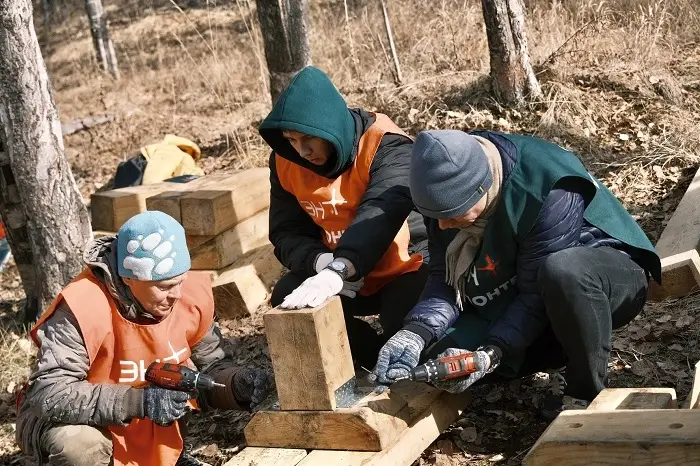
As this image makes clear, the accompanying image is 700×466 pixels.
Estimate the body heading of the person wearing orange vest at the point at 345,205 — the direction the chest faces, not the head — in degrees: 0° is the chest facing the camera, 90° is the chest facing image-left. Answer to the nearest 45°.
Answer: approximately 45°

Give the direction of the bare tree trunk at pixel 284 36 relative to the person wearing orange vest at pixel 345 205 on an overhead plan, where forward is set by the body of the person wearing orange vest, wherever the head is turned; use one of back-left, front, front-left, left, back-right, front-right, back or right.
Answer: back-right

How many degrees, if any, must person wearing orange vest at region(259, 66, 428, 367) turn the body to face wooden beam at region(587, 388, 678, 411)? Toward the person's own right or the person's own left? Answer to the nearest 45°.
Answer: approximately 90° to the person's own left

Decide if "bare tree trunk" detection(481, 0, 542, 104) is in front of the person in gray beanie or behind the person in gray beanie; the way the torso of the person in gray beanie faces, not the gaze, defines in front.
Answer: behind

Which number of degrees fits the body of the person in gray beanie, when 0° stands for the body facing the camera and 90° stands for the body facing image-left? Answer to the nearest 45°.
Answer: approximately 45°

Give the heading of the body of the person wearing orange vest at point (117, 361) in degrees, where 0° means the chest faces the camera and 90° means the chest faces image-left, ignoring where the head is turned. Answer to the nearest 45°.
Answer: approximately 315°

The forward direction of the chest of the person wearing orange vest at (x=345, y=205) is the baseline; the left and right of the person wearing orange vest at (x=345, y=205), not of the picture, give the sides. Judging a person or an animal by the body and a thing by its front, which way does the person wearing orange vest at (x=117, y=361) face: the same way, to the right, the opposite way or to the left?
to the left

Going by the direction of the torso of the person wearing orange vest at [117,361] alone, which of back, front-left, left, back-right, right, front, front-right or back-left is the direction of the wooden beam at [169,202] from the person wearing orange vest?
back-left

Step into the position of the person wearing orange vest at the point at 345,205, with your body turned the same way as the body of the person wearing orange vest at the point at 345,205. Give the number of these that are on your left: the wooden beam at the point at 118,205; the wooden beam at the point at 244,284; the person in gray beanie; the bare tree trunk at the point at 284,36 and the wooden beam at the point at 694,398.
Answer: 2

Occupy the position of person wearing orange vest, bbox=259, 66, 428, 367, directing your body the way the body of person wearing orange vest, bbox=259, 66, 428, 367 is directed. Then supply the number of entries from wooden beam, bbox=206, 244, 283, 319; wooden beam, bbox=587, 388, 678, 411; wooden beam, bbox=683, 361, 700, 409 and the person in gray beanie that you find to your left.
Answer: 3

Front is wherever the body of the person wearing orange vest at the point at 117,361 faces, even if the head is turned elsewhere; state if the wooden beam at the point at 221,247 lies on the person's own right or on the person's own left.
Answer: on the person's own left

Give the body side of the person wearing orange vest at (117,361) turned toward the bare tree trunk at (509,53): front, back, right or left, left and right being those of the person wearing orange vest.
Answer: left

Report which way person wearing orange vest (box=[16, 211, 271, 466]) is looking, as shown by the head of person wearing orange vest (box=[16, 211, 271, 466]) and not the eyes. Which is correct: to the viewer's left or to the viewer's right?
to the viewer's right
